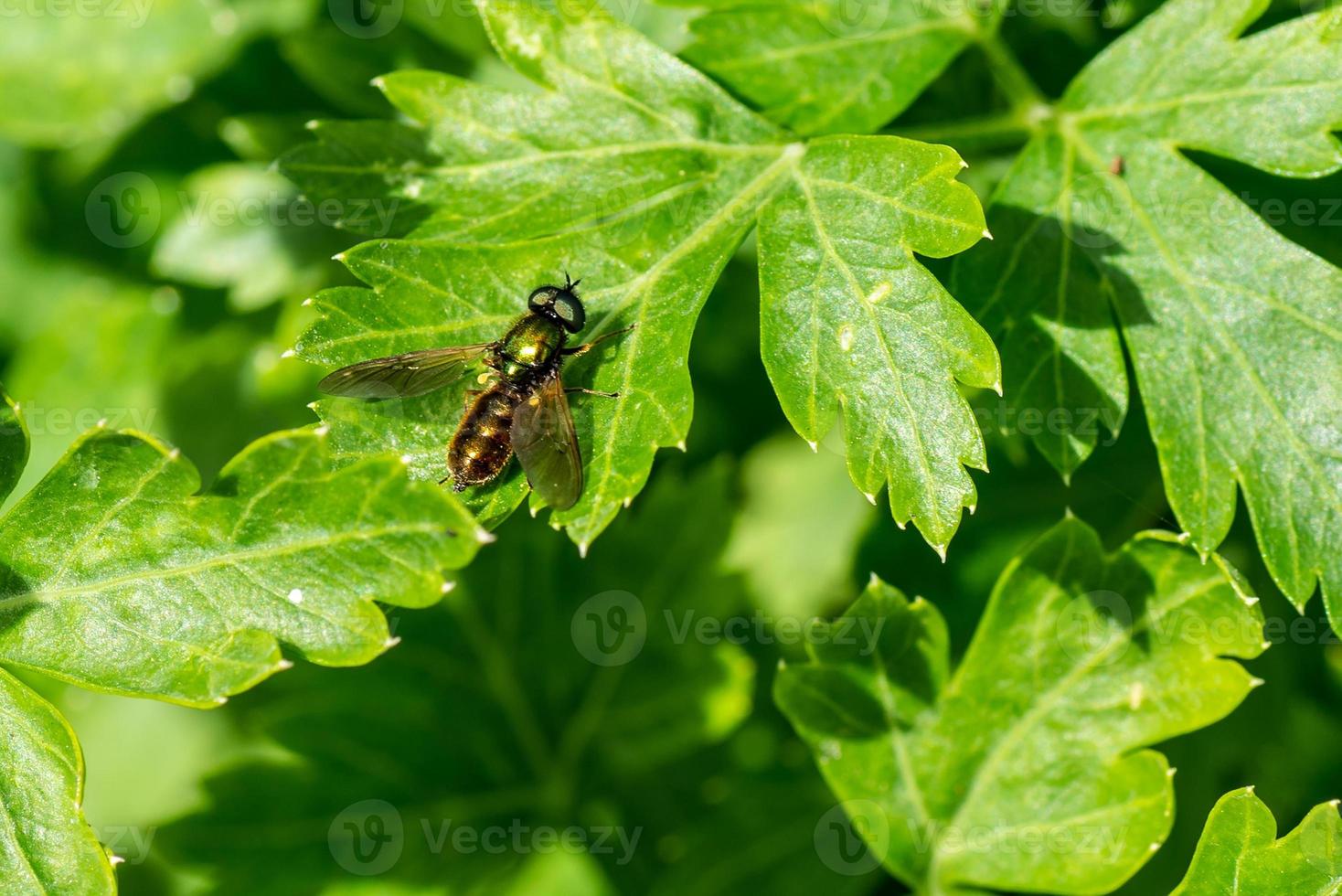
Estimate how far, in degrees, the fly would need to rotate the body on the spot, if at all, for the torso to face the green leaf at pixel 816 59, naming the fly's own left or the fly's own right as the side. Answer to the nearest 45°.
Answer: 0° — it already faces it

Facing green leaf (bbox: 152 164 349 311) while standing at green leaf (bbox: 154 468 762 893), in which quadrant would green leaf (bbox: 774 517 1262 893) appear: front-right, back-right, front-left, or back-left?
back-right

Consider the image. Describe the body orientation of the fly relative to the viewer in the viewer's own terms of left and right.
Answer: facing away from the viewer and to the right of the viewer

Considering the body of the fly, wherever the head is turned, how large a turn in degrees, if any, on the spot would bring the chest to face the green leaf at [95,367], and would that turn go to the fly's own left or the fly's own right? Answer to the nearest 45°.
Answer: approximately 90° to the fly's own left
